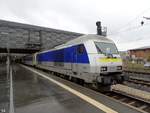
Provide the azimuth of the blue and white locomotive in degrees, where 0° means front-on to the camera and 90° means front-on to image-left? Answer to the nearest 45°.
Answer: approximately 315°
